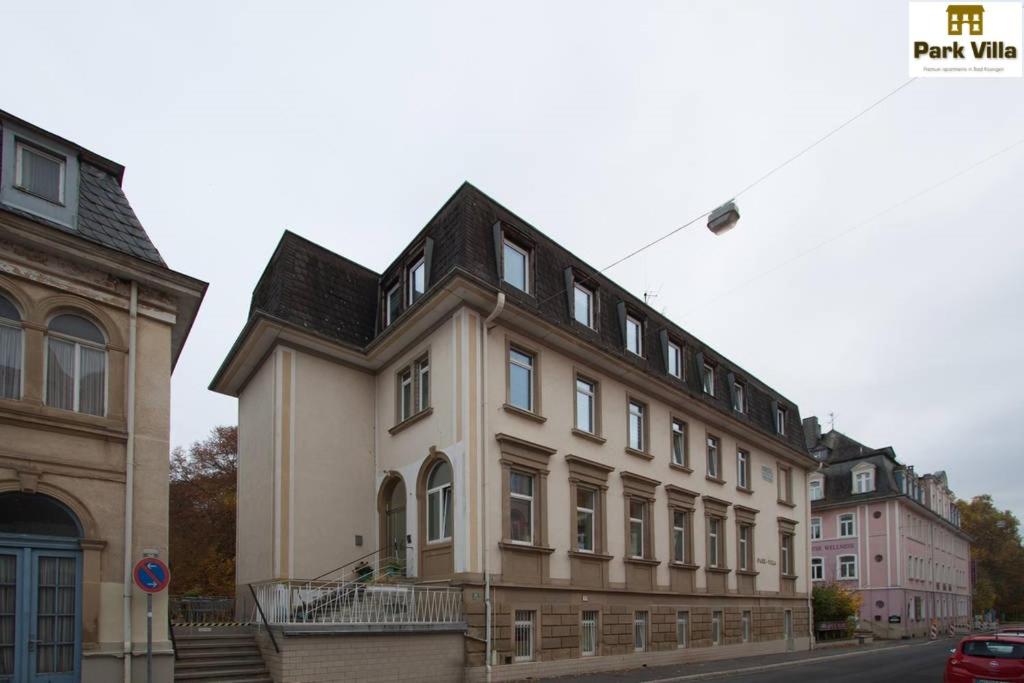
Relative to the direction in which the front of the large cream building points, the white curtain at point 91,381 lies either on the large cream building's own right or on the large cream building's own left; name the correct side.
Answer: on the large cream building's own right

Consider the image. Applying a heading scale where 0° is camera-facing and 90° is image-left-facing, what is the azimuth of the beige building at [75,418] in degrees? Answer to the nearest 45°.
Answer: approximately 315°
